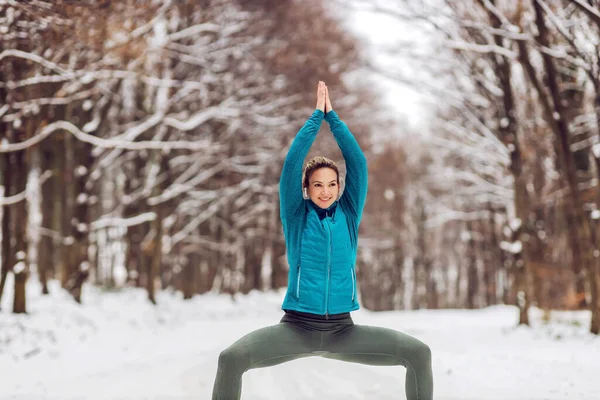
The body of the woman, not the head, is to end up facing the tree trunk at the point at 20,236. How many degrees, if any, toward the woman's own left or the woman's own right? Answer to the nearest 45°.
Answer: approximately 135° to the woman's own right

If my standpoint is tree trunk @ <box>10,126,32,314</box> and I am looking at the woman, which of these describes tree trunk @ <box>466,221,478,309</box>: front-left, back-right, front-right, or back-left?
back-left

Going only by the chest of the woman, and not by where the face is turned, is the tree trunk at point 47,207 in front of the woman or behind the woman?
behind

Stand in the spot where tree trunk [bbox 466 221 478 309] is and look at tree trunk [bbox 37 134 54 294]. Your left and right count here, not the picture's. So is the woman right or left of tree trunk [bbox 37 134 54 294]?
left

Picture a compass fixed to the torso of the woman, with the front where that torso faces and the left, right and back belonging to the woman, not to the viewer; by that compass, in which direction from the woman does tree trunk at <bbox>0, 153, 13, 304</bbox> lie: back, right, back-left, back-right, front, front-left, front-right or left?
back-right

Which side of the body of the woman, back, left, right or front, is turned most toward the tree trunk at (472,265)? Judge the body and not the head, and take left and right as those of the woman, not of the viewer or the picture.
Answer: back

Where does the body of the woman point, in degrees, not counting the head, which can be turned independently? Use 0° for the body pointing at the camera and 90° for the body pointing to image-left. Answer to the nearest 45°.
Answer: approximately 0°
